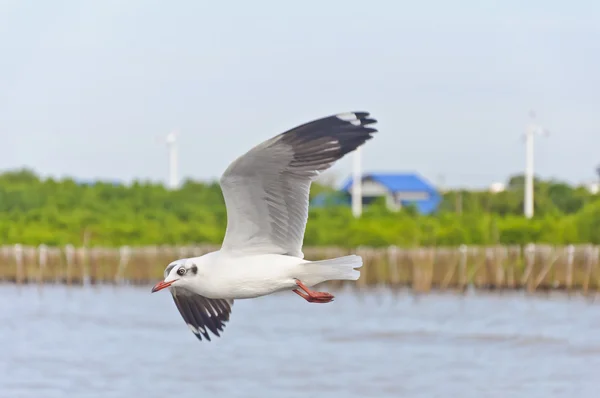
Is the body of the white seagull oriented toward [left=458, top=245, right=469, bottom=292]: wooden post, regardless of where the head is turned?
no

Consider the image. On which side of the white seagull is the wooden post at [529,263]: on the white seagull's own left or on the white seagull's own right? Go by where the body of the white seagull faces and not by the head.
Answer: on the white seagull's own right

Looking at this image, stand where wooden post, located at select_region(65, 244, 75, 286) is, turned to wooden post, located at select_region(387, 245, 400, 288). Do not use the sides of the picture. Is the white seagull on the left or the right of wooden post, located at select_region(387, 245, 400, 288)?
right

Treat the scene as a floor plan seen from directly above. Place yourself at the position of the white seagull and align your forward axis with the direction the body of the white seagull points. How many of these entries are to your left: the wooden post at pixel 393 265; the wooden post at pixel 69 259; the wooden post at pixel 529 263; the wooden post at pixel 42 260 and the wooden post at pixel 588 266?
0

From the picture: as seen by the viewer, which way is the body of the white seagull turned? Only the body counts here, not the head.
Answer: to the viewer's left

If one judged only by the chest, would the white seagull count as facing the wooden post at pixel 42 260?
no

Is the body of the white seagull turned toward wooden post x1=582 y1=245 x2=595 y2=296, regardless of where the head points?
no

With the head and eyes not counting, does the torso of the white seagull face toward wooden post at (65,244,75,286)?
no
